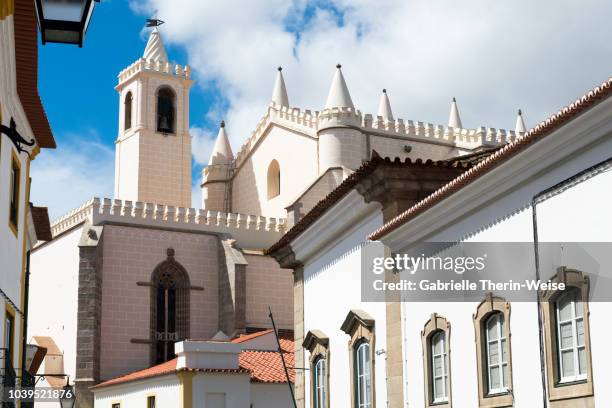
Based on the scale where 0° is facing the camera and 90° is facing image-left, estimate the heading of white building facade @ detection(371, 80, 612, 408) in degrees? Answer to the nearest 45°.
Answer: approximately 45°

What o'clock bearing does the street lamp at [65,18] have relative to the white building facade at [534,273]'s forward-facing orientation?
The street lamp is roughly at 11 o'clock from the white building facade.

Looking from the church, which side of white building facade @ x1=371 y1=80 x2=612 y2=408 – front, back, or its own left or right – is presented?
right
